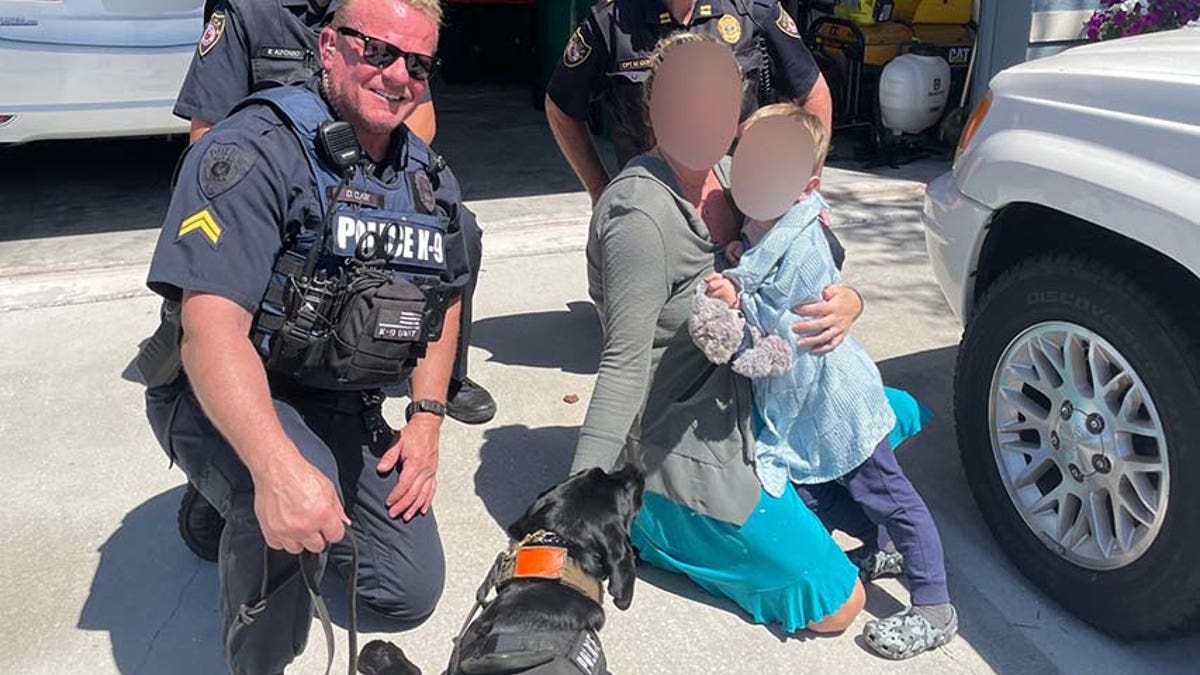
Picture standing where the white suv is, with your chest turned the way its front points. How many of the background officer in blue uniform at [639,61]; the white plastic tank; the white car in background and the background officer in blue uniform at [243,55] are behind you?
0

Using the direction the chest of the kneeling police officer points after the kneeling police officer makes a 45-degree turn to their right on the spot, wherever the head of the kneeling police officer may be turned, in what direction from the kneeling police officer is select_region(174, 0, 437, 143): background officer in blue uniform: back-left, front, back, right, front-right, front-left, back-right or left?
back

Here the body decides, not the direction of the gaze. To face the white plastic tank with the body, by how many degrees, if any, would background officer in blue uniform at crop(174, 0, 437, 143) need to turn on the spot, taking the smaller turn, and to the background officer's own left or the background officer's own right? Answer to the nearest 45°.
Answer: approximately 135° to the background officer's own left

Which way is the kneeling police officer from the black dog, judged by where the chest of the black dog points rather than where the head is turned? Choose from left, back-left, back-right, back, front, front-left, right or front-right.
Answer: left

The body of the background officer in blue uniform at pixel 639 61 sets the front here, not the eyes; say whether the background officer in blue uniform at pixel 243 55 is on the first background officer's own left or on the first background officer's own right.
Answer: on the first background officer's own right

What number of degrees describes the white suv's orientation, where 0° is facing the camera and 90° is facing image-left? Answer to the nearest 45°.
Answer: approximately 135°

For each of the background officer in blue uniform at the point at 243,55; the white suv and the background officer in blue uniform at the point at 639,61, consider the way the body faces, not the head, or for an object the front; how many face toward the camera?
2

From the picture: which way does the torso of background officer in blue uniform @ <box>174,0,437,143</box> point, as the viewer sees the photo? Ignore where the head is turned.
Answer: toward the camera

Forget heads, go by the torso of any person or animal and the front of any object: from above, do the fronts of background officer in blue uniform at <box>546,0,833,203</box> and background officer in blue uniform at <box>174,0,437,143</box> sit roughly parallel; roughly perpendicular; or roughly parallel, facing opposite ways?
roughly parallel

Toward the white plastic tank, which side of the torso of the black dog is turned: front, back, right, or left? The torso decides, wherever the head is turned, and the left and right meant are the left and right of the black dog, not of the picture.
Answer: front

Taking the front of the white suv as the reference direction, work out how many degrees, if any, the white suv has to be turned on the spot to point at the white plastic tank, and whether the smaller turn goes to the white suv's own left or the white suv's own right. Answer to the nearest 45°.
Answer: approximately 45° to the white suv's own right

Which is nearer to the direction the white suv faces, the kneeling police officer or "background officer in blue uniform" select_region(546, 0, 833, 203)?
the background officer in blue uniform

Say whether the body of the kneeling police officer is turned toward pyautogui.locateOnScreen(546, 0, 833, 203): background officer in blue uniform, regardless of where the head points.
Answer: no

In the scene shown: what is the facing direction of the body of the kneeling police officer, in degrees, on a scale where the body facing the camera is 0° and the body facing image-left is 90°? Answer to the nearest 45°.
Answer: approximately 315°

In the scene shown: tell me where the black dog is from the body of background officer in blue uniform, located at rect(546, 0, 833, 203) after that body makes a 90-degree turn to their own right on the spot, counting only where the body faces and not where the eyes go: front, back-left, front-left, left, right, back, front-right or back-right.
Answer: left

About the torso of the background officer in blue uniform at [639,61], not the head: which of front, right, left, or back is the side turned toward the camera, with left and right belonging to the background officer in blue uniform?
front
